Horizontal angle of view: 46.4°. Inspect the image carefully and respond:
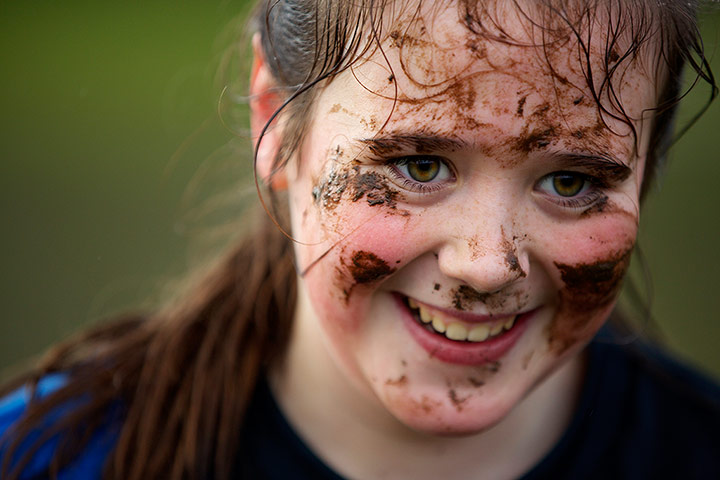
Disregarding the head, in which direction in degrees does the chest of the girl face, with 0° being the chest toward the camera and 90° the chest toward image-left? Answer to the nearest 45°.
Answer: approximately 0°
